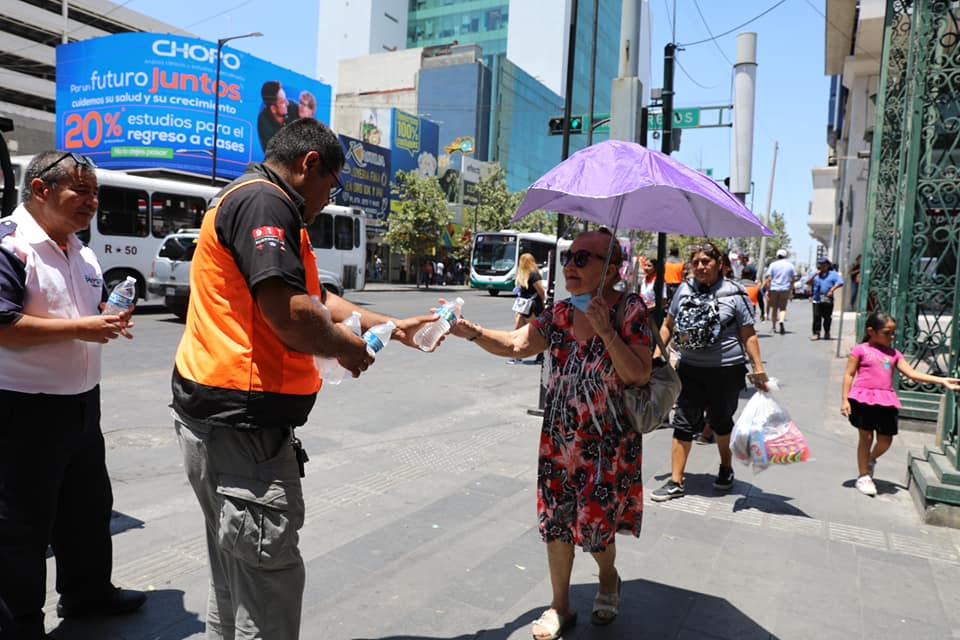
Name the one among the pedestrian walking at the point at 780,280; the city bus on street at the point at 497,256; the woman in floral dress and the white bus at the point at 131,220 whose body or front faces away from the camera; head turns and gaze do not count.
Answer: the pedestrian walking

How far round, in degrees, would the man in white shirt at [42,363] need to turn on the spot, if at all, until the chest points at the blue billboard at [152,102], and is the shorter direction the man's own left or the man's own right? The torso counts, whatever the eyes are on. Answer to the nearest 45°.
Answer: approximately 135° to the man's own left

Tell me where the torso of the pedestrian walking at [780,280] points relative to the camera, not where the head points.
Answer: away from the camera

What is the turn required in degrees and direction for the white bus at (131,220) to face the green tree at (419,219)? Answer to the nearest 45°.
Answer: approximately 180°

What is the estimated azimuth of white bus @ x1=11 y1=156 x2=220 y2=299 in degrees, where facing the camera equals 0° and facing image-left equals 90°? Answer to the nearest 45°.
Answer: approximately 45°

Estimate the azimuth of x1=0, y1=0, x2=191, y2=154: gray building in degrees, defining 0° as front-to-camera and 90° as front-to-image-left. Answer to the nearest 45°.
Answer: approximately 315°
